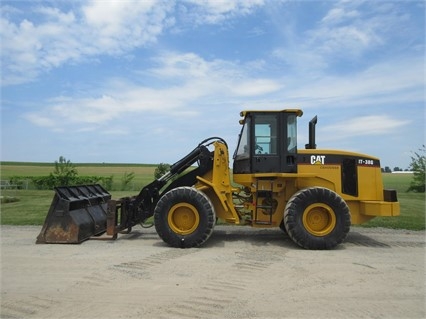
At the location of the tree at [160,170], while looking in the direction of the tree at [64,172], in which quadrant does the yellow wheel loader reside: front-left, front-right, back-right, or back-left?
back-left

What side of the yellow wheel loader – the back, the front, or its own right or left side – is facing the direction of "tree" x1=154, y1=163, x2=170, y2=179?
right

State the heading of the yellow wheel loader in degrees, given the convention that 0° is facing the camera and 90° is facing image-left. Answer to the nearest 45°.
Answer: approximately 90°

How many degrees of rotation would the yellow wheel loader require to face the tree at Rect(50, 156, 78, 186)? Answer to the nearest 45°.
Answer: approximately 45° to its right

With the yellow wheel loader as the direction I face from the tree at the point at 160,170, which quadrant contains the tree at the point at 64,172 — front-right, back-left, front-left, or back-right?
back-right
